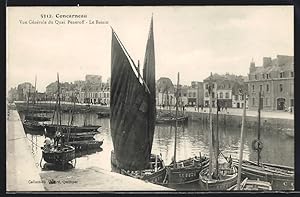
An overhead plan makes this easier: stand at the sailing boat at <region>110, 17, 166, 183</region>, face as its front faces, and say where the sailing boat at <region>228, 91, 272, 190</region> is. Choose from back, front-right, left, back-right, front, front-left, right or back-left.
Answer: front-left

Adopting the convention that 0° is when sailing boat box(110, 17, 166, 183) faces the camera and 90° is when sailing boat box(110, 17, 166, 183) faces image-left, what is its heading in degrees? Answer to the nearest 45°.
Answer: approximately 315°

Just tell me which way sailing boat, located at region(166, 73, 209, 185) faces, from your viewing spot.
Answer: facing the viewer and to the left of the viewer

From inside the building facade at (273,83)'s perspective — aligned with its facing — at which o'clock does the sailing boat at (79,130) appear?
The sailing boat is roughly at 1 o'clock from the building facade.

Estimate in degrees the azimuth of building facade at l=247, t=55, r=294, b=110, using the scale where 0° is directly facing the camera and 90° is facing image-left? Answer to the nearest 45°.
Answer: approximately 45°

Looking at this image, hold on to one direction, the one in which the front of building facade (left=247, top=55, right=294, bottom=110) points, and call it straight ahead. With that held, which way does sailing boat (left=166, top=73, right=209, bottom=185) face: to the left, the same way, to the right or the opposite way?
the same way
